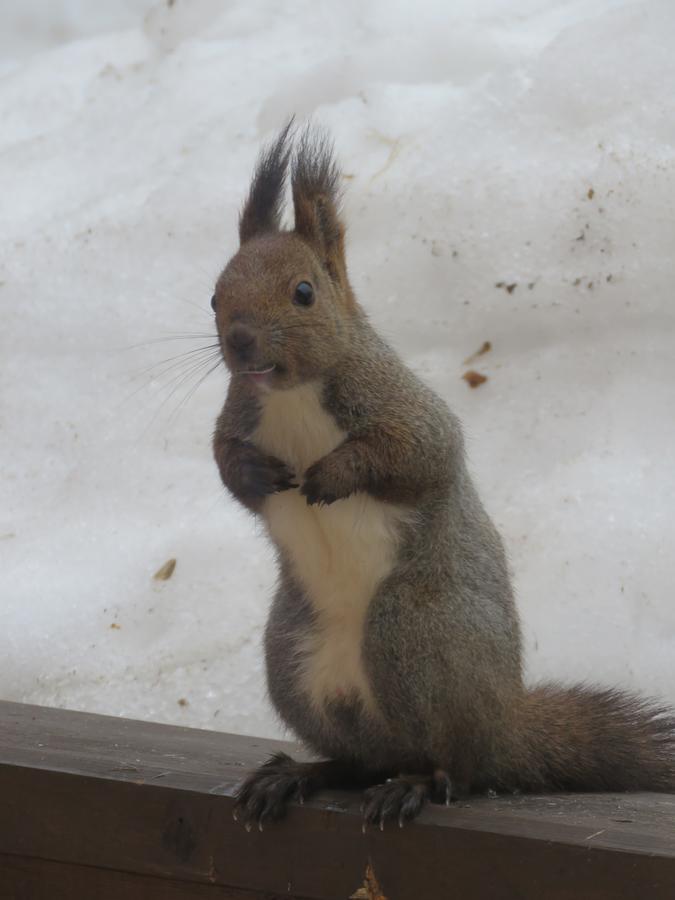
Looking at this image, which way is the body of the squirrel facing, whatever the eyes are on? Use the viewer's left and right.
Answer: facing the viewer and to the left of the viewer
